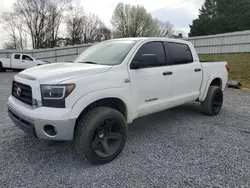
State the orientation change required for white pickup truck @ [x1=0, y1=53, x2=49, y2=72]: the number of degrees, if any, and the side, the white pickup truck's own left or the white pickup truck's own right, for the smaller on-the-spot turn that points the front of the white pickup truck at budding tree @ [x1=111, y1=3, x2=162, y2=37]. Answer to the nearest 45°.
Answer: approximately 45° to the white pickup truck's own left

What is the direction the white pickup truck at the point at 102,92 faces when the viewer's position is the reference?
facing the viewer and to the left of the viewer

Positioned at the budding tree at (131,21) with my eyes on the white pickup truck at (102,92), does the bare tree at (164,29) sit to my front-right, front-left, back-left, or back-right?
back-left

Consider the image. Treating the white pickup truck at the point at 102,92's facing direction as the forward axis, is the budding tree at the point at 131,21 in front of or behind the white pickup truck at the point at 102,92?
behind

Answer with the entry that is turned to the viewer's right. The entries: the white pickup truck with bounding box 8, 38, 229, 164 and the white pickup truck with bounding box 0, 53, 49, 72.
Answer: the white pickup truck with bounding box 0, 53, 49, 72

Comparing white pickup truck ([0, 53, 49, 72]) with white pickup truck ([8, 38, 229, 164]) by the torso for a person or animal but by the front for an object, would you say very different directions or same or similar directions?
very different directions

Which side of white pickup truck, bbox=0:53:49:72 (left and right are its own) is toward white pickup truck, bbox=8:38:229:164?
right

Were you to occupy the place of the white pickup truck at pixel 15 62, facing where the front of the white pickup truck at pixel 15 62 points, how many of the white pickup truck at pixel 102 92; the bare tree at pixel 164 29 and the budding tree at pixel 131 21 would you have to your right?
1

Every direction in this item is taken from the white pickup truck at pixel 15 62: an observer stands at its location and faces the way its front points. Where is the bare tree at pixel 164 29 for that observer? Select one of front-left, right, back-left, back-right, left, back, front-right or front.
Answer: front-left

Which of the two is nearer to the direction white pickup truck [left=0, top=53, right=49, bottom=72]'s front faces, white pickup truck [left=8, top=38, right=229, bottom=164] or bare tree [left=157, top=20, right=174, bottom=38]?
the bare tree

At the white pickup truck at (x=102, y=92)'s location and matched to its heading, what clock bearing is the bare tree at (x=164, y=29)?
The bare tree is roughly at 5 o'clock from the white pickup truck.

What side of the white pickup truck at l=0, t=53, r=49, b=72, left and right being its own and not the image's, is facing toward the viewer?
right

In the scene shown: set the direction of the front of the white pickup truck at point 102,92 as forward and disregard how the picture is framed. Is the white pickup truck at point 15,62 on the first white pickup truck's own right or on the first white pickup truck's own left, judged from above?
on the first white pickup truck's own right
